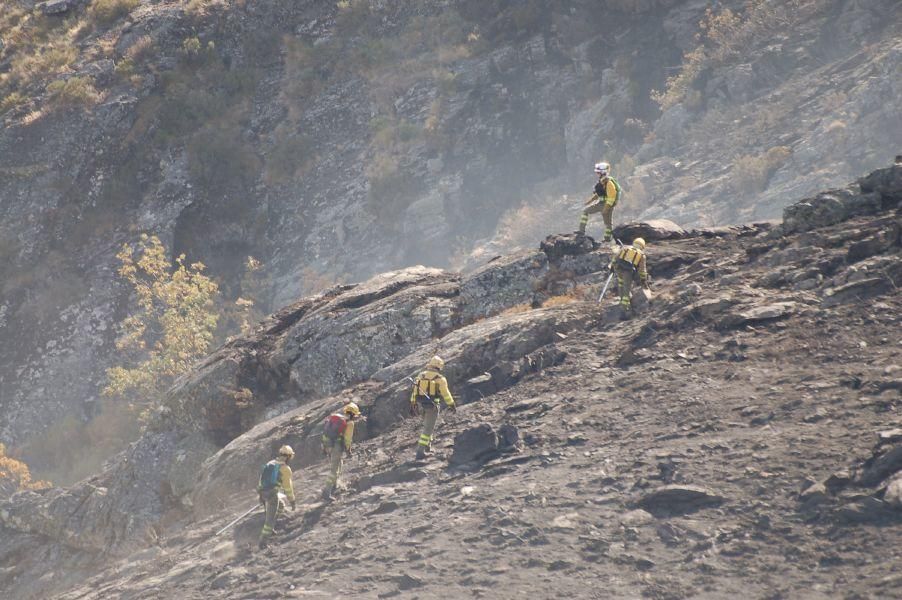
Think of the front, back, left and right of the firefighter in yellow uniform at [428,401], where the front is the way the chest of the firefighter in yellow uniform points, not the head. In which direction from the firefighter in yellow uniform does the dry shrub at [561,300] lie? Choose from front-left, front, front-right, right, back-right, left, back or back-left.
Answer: front

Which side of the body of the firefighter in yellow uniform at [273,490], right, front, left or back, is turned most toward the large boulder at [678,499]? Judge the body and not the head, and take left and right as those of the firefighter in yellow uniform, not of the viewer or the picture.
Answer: right

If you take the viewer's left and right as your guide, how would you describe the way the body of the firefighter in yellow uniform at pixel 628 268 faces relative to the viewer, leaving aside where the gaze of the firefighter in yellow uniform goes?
facing away from the viewer and to the right of the viewer

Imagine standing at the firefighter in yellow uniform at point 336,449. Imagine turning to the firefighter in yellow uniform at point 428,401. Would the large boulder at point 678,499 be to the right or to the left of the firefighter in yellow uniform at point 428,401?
right

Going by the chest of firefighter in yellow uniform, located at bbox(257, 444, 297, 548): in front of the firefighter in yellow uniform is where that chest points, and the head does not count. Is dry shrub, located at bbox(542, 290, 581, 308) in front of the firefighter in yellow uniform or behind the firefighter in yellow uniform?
in front

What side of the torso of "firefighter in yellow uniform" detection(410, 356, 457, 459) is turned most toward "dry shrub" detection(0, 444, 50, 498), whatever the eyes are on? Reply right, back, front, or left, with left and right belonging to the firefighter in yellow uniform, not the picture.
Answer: left

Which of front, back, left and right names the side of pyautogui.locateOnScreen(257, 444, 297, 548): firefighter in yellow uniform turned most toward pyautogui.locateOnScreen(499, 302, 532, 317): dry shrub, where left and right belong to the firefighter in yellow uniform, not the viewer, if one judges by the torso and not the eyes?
front

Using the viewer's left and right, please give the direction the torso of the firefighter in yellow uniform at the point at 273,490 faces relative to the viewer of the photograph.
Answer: facing away from the viewer and to the right of the viewer

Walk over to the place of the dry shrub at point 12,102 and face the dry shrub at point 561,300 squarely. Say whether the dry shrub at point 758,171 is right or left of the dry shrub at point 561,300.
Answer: left

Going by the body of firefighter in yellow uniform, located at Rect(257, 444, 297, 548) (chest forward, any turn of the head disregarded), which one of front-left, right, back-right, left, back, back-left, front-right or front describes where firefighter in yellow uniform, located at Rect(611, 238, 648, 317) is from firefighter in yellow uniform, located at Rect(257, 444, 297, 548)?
front-right

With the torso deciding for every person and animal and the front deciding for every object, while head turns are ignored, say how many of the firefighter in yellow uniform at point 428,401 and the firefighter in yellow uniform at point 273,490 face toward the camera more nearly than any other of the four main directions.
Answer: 0

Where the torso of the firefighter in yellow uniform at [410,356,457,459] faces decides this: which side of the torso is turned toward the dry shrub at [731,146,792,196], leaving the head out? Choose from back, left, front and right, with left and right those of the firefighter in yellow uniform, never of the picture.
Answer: front

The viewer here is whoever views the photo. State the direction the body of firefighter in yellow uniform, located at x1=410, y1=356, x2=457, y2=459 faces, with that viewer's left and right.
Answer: facing away from the viewer and to the right of the viewer

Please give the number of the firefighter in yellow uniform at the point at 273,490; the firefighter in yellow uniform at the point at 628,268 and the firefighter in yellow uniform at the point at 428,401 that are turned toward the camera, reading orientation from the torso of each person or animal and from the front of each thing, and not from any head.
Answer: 0

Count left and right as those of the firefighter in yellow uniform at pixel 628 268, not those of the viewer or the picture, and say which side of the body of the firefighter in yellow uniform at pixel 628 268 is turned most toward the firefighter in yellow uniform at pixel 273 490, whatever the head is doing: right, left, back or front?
back

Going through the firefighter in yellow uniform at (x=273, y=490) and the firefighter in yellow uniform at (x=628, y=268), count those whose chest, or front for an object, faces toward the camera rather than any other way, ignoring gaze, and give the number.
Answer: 0

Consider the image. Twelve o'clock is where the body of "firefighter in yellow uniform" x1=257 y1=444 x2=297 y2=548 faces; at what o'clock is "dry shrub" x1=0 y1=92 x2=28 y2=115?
The dry shrub is roughly at 10 o'clock from the firefighter in yellow uniform.

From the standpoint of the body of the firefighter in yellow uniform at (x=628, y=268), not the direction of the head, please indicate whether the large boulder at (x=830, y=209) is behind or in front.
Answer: in front
